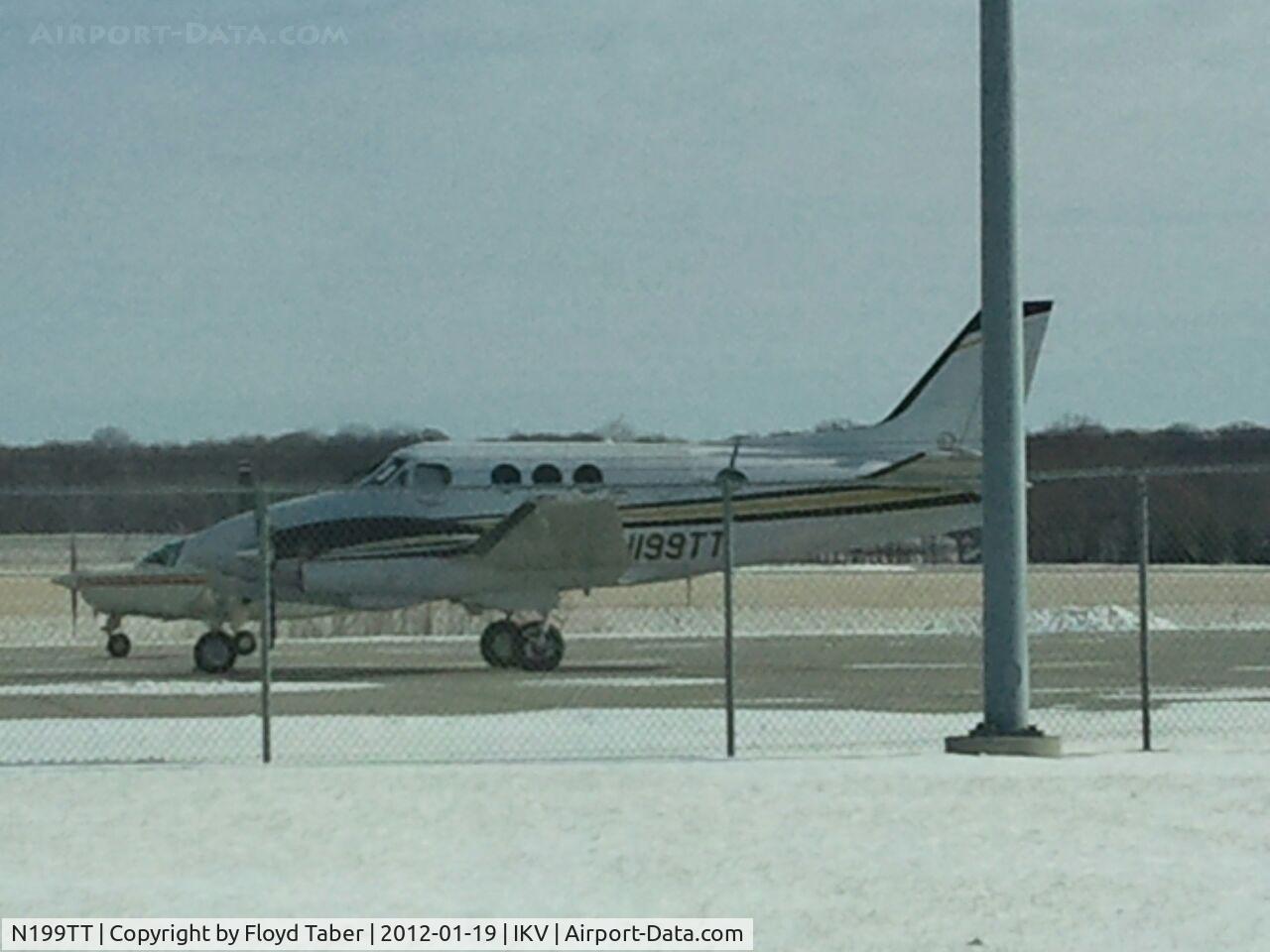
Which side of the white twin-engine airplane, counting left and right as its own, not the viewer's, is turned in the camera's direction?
left

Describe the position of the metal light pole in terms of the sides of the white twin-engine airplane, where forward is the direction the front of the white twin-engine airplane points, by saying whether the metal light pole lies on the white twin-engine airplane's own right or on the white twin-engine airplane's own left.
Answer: on the white twin-engine airplane's own left

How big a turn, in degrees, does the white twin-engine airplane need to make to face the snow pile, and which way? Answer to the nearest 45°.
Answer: approximately 135° to its right

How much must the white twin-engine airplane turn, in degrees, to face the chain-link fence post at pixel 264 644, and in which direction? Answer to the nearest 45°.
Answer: approximately 90° to its left
